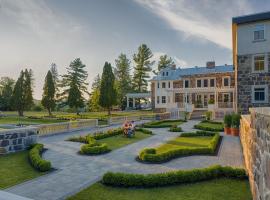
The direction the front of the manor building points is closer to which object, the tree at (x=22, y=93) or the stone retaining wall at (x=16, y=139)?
the stone retaining wall

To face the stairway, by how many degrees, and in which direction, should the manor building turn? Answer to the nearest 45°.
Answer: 0° — it already faces it

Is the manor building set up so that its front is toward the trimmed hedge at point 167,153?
yes

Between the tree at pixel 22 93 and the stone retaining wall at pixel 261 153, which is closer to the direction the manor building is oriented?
the stone retaining wall

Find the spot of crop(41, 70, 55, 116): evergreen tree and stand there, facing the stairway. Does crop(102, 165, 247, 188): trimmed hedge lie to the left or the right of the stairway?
right

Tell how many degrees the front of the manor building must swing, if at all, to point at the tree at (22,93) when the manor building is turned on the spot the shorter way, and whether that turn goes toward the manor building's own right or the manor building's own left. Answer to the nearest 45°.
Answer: approximately 90° to the manor building's own right

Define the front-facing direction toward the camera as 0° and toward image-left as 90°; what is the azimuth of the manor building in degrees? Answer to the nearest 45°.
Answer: approximately 0°

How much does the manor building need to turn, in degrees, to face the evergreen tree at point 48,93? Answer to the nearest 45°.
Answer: approximately 90° to its right

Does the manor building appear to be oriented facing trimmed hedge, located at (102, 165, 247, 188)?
yes
